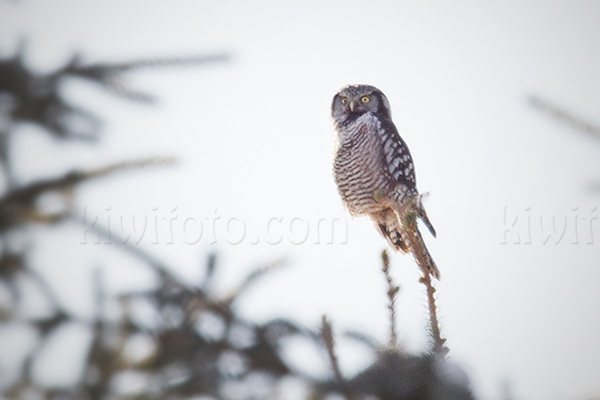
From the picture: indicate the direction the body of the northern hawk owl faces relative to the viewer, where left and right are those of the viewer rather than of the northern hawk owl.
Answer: facing the viewer and to the left of the viewer
